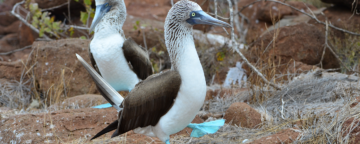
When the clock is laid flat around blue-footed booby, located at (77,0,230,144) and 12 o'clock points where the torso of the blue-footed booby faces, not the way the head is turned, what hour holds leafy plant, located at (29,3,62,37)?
The leafy plant is roughly at 8 o'clock from the blue-footed booby.

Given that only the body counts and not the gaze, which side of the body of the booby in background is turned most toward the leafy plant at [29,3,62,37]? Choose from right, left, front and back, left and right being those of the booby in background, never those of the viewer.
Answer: right

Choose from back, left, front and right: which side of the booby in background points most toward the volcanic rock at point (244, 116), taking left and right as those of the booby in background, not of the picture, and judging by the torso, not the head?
left

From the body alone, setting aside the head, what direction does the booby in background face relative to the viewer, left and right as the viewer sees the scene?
facing the viewer and to the left of the viewer

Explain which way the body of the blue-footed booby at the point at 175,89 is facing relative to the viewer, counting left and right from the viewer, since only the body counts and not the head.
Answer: facing to the right of the viewer

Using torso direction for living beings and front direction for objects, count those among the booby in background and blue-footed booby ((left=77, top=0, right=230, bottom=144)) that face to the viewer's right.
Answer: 1

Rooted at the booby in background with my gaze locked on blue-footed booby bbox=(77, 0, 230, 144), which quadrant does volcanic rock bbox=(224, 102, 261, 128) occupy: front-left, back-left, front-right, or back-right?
front-left

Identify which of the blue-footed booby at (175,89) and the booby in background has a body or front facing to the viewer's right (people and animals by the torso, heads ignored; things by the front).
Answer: the blue-footed booby
